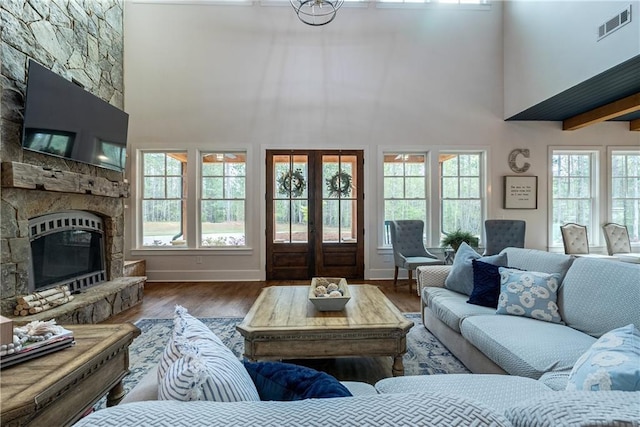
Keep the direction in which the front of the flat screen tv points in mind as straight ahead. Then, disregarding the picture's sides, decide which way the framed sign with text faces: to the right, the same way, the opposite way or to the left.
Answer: to the right

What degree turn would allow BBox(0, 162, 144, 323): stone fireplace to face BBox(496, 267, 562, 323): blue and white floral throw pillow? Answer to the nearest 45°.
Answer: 0° — it already faces it

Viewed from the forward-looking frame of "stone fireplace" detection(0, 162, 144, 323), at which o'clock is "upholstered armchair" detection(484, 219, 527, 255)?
The upholstered armchair is roughly at 11 o'clock from the stone fireplace.

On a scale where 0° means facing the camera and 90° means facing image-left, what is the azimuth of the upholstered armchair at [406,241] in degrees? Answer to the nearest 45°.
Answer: approximately 315°

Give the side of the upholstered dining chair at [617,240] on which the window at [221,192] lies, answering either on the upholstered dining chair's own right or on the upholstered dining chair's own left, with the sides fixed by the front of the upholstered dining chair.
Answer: on the upholstered dining chair's own right

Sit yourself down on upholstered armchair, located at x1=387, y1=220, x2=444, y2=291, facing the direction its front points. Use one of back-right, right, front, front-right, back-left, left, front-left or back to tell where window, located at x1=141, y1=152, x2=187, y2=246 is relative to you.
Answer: back-right

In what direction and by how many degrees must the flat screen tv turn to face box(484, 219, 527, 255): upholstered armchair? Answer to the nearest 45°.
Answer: approximately 45° to its left

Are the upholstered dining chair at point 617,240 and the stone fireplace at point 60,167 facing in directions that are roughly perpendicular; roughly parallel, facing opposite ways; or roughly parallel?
roughly perpendicular

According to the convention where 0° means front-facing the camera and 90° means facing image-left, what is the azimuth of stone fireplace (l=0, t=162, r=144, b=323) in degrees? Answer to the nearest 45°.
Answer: approximately 315°

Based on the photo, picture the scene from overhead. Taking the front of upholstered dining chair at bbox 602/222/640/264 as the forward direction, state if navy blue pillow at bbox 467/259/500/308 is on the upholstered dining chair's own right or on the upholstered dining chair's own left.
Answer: on the upholstered dining chair's own right

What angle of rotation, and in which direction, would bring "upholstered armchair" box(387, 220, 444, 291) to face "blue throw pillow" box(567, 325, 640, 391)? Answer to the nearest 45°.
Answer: approximately 45° to its right
